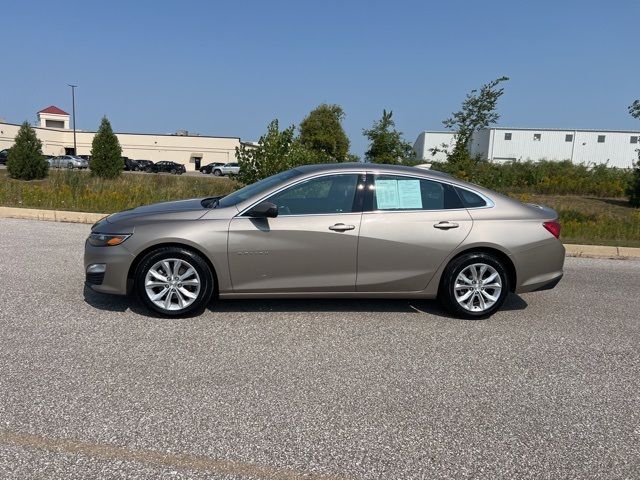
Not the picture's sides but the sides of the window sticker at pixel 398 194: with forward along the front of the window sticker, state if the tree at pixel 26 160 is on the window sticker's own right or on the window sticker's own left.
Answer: on the window sticker's own right

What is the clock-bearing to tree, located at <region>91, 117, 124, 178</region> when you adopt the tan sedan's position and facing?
The tree is roughly at 2 o'clock from the tan sedan.

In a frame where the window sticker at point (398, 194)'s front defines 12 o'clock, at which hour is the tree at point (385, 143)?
The tree is roughly at 6 o'clock from the window sticker.

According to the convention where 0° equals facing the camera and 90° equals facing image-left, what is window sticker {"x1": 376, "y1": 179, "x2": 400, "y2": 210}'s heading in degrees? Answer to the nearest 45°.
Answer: approximately 0°

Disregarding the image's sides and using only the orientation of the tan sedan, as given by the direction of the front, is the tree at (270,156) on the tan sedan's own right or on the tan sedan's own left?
on the tan sedan's own right

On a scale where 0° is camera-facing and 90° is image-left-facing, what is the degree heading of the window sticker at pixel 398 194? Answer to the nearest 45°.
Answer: approximately 0°

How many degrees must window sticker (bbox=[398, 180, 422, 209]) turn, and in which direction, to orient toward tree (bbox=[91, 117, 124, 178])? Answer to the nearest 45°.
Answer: approximately 135° to its right

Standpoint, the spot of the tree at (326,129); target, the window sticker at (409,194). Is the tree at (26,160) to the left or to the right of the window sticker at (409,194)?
right

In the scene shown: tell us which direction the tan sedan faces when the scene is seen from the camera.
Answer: facing to the left of the viewer

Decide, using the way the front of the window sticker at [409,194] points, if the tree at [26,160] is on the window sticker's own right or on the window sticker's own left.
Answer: on the window sticker's own right

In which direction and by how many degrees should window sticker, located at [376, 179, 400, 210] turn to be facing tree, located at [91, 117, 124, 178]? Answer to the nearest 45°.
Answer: approximately 135° to its right

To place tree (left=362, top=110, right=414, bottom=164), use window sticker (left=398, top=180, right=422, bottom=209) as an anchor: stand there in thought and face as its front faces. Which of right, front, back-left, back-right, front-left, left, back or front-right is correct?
back

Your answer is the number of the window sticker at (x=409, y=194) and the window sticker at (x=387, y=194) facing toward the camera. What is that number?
2
